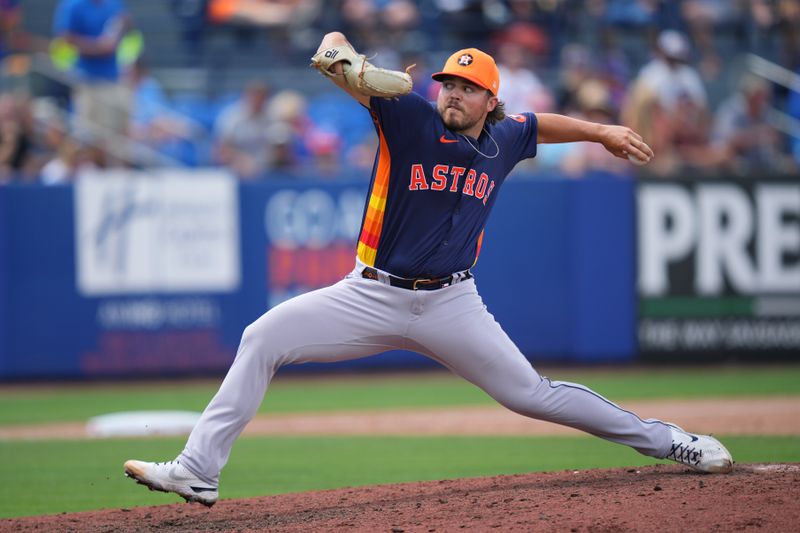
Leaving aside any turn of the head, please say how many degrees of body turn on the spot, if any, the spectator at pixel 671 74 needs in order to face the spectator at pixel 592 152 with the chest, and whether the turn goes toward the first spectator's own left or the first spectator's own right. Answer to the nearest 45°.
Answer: approximately 45° to the first spectator's own right

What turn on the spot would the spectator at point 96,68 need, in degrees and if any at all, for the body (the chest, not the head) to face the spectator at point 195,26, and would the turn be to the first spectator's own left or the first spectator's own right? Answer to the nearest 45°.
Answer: approximately 135° to the first spectator's own left

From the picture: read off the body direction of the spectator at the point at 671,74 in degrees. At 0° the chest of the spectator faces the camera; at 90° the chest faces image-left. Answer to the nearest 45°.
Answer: approximately 0°

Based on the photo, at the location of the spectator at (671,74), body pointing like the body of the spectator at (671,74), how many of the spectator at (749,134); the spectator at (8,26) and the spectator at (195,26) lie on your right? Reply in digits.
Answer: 2

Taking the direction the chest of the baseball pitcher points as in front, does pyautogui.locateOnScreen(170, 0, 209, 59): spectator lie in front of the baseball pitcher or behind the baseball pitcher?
behind

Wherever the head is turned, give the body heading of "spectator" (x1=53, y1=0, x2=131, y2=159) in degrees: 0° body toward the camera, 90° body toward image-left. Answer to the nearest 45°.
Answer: approximately 0°

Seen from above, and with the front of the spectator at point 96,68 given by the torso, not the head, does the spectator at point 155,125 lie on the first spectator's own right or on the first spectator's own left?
on the first spectator's own left

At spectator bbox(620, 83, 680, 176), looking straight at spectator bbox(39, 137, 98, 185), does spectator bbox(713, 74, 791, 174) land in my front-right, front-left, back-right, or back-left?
back-right

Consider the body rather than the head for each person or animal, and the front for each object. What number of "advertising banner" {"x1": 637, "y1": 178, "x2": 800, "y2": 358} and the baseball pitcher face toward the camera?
2
